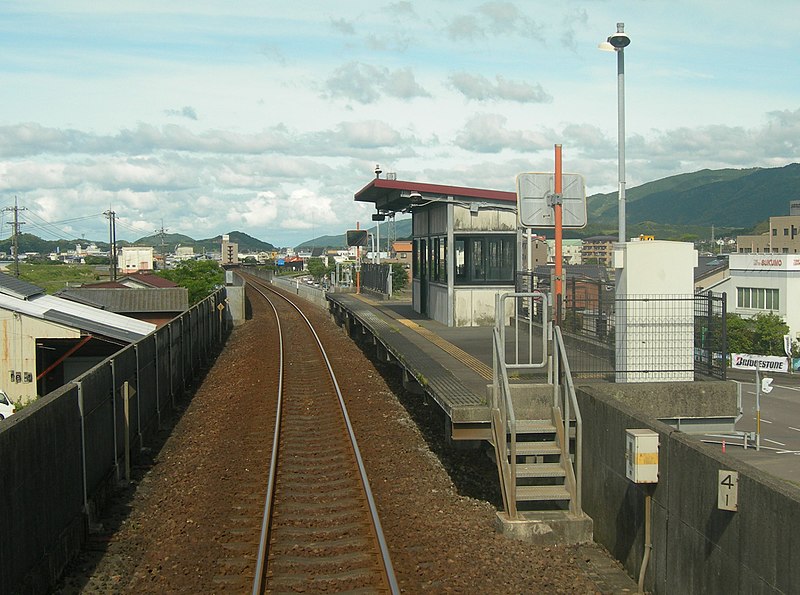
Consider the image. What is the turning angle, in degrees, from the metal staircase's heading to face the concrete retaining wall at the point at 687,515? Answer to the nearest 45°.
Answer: approximately 45° to its left

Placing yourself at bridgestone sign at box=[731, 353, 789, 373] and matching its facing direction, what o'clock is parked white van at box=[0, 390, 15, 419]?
The parked white van is roughly at 1 o'clock from the bridgestone sign.

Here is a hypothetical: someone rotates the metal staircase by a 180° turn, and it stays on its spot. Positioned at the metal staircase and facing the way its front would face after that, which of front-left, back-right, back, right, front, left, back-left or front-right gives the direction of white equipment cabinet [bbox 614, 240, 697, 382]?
front-right

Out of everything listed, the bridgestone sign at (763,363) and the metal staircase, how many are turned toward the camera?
2

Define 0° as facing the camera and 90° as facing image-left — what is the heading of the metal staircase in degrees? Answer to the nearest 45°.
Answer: approximately 0°
